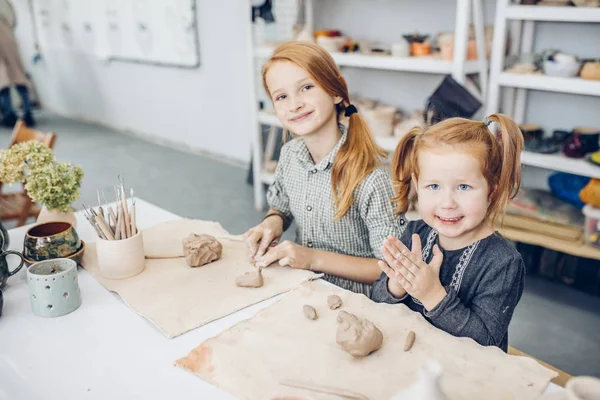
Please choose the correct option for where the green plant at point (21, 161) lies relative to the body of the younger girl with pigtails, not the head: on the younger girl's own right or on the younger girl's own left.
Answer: on the younger girl's own right

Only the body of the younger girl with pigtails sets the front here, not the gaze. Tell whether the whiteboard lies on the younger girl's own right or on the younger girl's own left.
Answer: on the younger girl's own right

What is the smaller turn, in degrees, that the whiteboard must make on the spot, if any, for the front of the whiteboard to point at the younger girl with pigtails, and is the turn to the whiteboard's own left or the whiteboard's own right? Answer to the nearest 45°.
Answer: approximately 45° to the whiteboard's own left

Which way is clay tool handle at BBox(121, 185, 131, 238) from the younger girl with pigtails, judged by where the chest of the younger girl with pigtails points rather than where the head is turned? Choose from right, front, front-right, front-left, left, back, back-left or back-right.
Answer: front-right

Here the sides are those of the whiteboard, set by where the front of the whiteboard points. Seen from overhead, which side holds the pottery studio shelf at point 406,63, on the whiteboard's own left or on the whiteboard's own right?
on the whiteboard's own left

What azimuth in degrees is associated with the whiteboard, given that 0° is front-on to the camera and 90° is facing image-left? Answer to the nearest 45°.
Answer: approximately 45°
